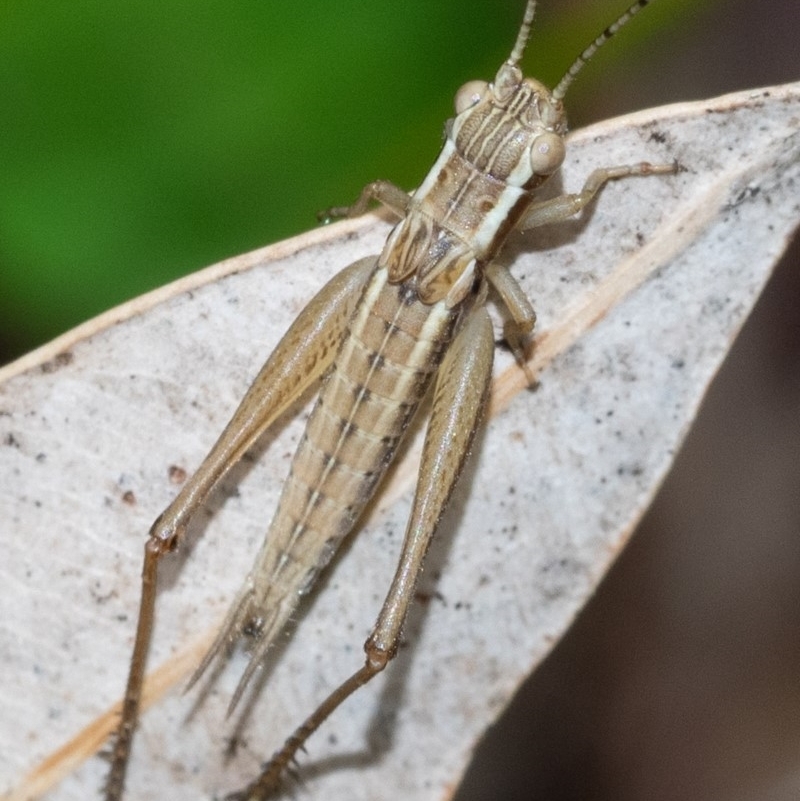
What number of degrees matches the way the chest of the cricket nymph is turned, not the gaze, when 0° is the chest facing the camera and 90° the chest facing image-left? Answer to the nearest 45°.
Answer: approximately 225°
